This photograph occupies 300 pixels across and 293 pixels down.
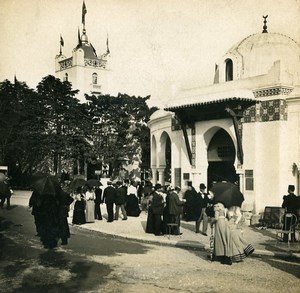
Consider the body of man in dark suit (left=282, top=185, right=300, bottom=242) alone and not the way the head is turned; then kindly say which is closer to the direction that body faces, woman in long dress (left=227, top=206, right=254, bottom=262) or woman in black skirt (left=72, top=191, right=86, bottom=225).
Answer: the woman in black skirt

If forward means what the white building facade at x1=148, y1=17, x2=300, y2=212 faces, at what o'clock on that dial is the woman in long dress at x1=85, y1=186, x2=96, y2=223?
The woman in long dress is roughly at 1 o'clock from the white building facade.

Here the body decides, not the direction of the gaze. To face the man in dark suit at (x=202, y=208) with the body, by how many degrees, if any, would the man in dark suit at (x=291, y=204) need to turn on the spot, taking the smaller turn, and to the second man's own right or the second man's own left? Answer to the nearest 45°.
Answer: approximately 45° to the second man's own left

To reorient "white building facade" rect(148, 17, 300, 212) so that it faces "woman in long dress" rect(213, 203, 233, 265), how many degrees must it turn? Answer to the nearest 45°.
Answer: approximately 45° to its left

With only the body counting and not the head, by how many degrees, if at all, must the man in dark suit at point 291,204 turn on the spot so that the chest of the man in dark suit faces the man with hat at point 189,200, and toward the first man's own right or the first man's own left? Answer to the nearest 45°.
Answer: approximately 45° to the first man's own left
